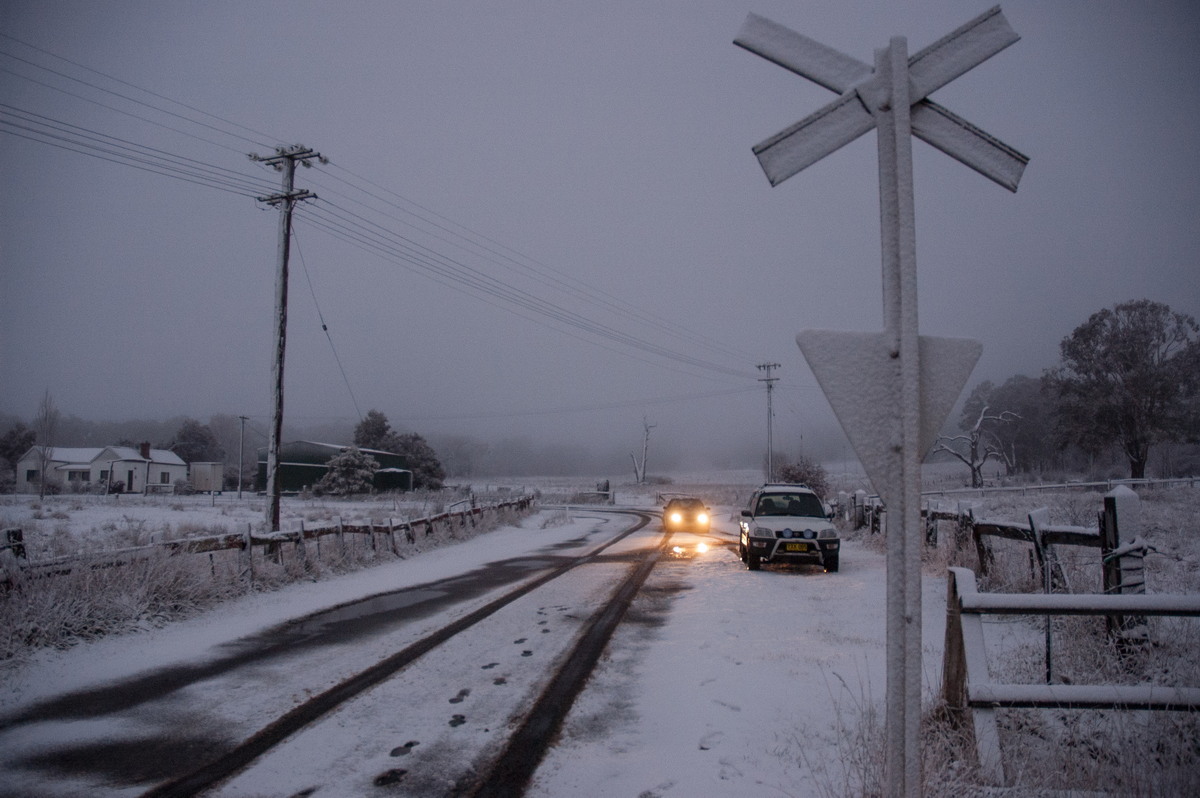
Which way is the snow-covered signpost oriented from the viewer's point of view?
away from the camera

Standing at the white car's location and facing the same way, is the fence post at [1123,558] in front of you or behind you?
in front

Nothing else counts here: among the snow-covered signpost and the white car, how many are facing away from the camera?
1

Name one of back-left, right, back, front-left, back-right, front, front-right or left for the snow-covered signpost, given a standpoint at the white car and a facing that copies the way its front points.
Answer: front

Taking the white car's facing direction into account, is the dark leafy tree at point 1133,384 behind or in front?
behind

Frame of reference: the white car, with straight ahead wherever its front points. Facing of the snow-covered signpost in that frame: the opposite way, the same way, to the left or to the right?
the opposite way

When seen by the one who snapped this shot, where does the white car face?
facing the viewer

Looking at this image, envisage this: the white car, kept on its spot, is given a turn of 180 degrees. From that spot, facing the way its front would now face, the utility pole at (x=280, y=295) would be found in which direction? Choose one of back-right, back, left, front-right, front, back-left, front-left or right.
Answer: left
